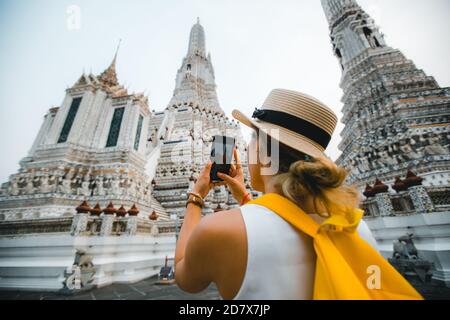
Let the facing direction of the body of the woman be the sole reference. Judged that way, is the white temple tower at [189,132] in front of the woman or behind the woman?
in front

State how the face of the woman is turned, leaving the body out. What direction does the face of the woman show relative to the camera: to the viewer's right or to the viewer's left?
to the viewer's left

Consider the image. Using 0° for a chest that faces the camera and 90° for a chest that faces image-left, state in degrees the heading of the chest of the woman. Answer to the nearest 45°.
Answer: approximately 135°
